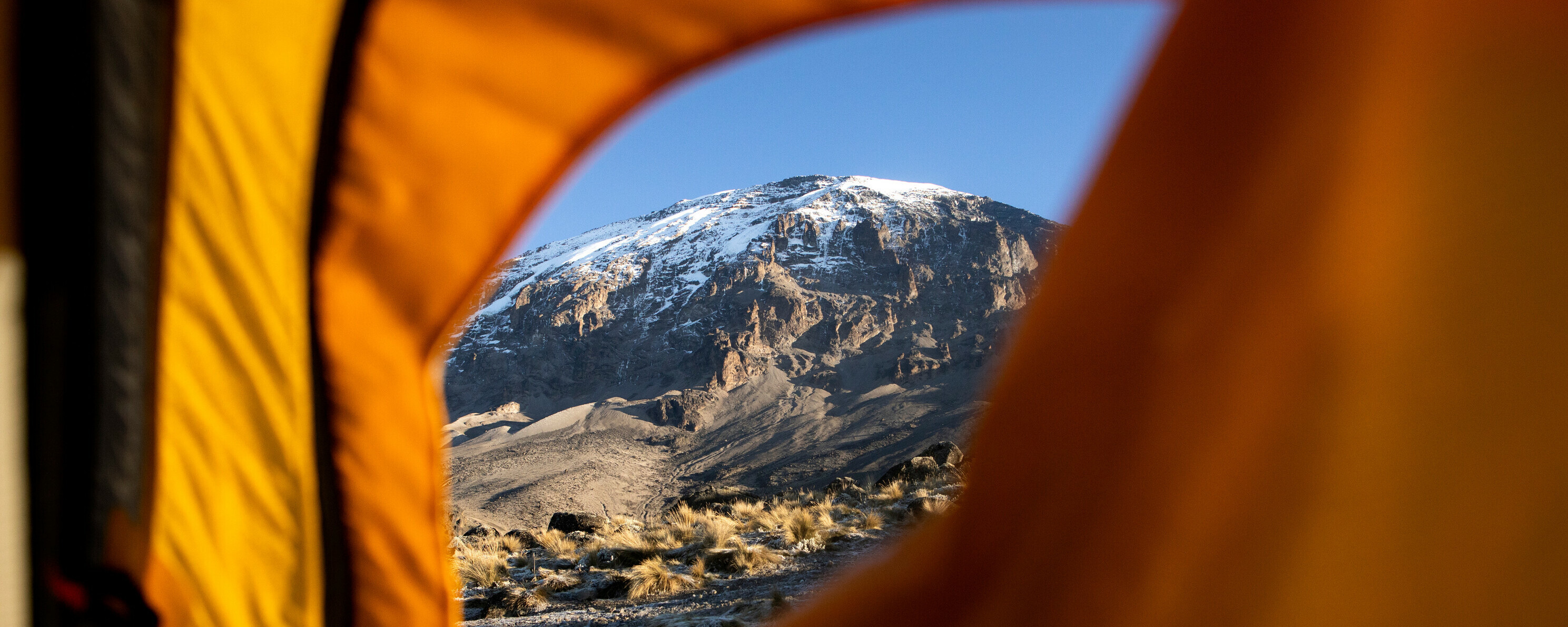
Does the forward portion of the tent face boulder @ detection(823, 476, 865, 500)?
yes

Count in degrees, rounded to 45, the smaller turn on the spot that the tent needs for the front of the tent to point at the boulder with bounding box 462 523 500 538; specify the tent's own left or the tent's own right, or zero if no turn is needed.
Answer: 0° — it already faces it

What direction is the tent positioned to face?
away from the camera

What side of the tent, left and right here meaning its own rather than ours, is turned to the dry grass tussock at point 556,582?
front

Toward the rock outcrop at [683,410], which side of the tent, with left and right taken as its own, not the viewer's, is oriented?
front

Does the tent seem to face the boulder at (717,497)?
yes
